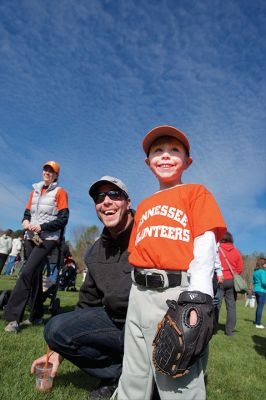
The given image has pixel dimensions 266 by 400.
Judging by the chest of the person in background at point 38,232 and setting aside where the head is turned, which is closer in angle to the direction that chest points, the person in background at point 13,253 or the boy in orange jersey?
the boy in orange jersey

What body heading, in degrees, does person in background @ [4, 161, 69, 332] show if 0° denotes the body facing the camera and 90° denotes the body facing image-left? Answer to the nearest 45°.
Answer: approximately 45°

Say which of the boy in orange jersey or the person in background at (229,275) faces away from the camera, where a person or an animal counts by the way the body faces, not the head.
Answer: the person in background

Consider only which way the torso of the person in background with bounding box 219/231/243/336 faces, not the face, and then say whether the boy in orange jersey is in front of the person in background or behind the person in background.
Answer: behind

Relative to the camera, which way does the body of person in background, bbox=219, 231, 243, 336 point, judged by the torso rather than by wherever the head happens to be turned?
away from the camera

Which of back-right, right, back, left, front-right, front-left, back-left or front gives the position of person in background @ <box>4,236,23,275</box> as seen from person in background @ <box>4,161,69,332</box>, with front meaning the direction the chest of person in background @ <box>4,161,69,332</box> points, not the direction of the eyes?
back-right

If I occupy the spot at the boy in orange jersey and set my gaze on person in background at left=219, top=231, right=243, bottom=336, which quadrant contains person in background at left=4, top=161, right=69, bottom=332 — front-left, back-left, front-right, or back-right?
front-left

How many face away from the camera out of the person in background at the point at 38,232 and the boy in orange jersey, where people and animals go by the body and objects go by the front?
0

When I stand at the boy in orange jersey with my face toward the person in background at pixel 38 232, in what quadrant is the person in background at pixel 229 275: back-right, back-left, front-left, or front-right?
front-right

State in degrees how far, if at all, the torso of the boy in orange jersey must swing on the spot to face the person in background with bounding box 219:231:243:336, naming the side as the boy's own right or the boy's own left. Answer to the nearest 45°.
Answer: approximately 135° to the boy's own right
